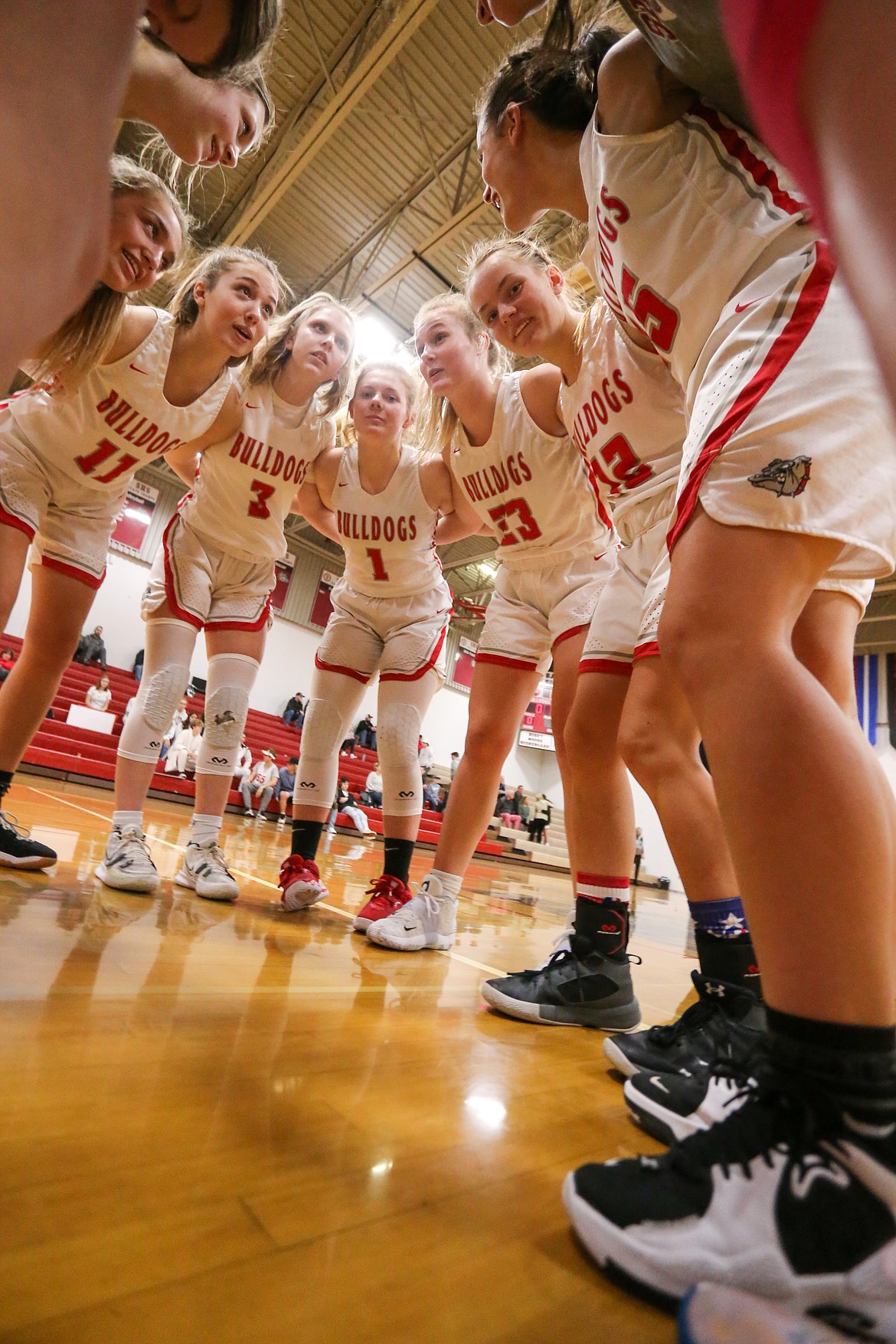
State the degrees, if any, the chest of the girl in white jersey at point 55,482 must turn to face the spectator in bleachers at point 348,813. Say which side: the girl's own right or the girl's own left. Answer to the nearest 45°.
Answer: approximately 90° to the girl's own left

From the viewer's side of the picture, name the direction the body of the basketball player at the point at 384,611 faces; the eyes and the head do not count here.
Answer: toward the camera

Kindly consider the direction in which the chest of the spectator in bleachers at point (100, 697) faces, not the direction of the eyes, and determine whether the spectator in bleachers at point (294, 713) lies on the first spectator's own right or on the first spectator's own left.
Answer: on the first spectator's own left

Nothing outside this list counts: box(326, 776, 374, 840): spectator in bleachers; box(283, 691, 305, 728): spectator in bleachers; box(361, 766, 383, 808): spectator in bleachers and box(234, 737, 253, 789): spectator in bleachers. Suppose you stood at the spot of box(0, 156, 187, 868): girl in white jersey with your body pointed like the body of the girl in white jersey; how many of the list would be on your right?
0

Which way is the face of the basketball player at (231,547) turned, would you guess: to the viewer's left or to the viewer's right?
to the viewer's right

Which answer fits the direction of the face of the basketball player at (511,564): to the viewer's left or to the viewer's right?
to the viewer's left

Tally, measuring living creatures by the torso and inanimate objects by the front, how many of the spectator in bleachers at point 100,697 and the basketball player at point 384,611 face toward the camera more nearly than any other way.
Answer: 2

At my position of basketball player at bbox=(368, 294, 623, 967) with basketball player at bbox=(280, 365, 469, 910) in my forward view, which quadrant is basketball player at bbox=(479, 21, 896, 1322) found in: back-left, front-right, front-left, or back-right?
back-left

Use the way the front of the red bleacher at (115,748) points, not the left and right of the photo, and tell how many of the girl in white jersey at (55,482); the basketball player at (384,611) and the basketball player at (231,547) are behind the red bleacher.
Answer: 0

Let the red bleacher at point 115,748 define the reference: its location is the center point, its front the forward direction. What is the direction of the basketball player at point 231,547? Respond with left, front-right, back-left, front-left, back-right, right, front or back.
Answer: front

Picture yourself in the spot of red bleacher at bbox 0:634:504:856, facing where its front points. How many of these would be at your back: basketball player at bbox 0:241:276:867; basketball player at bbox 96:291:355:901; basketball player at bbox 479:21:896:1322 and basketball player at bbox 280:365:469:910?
0

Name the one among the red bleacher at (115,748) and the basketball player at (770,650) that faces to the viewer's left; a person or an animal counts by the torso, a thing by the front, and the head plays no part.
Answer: the basketball player

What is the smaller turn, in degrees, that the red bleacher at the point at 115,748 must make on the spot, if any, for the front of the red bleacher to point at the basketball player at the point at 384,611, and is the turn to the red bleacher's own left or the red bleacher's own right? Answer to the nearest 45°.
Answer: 0° — it already faces them

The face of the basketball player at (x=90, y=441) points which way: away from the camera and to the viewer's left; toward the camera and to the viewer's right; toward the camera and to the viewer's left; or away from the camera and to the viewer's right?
toward the camera and to the viewer's right

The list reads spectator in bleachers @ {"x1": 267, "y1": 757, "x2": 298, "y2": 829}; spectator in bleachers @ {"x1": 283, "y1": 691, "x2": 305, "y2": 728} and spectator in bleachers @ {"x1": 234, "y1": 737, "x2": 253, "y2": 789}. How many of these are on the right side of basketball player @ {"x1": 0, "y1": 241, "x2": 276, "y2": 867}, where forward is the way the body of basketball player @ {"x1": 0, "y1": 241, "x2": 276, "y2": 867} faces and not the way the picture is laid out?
0

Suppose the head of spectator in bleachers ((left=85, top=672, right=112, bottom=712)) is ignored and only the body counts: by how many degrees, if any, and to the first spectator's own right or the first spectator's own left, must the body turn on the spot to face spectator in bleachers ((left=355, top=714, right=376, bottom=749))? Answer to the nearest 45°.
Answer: approximately 90° to the first spectator's own left

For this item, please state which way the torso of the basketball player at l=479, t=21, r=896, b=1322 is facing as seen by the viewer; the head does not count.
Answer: to the viewer's left

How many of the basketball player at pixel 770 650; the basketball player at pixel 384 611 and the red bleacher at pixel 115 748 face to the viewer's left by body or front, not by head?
1

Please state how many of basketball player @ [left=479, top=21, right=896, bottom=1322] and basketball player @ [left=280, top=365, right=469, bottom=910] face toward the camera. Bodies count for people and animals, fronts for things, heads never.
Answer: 1

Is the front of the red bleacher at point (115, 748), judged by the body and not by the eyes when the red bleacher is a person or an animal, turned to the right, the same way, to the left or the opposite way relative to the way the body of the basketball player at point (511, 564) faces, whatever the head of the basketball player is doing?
to the left

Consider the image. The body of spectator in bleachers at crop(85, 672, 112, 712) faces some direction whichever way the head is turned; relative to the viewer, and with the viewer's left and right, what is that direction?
facing the viewer

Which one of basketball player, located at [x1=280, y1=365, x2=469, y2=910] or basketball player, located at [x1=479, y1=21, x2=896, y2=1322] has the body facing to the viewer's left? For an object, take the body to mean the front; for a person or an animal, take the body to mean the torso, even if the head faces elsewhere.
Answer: basketball player, located at [x1=479, y1=21, x2=896, y2=1322]
